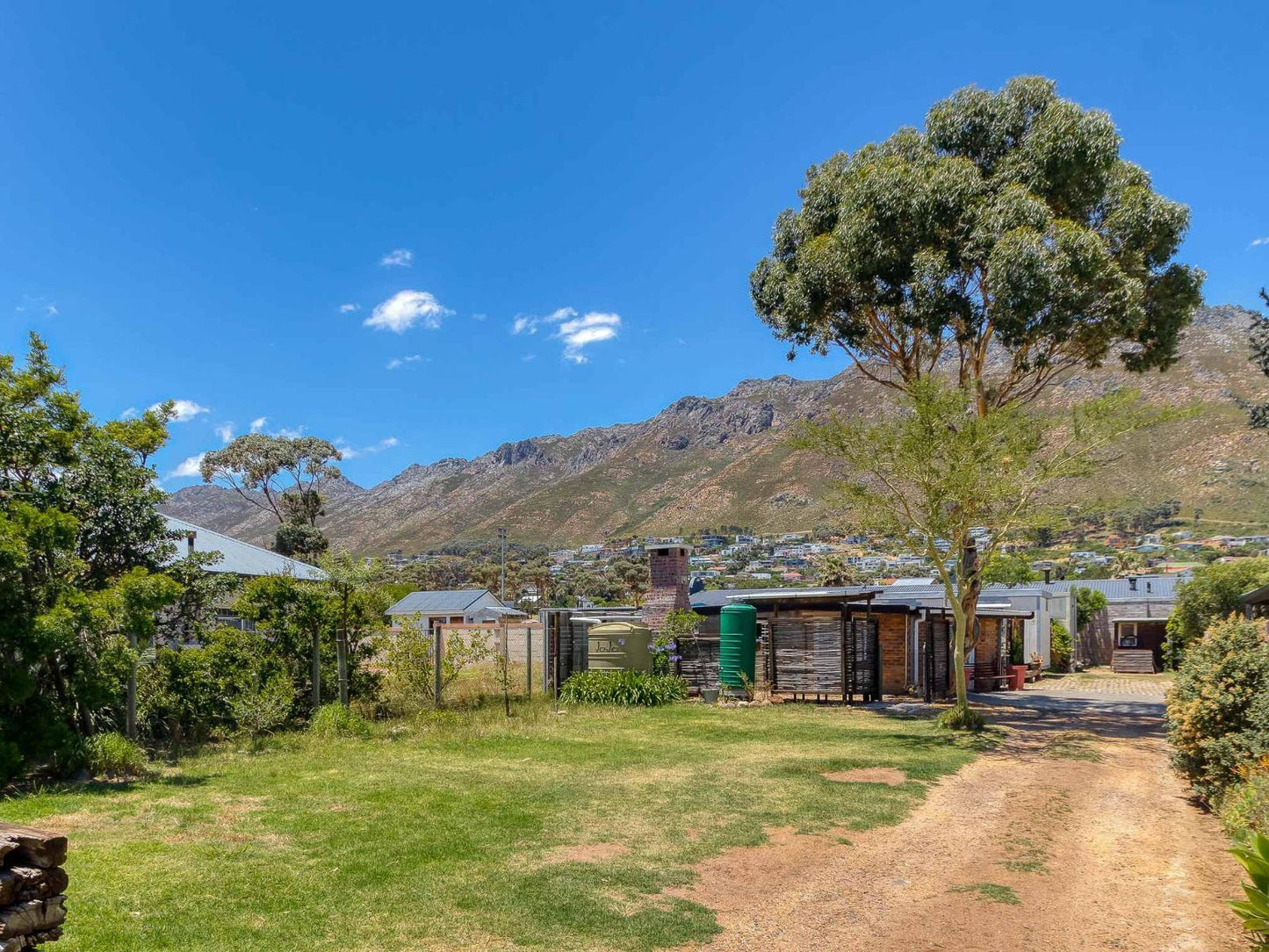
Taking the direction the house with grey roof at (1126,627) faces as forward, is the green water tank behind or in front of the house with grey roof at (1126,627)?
in front

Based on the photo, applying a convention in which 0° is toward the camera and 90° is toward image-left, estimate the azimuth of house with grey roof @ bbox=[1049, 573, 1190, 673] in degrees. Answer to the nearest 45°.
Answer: approximately 0°

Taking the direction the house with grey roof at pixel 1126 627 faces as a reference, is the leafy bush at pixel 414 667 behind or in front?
in front

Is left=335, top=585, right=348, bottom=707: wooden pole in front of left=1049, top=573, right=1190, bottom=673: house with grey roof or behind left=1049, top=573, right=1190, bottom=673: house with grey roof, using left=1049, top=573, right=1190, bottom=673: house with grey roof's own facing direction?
in front
